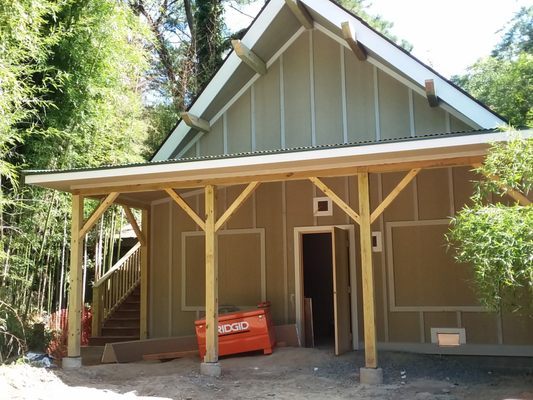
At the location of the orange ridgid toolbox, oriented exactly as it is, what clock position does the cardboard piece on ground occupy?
The cardboard piece on ground is roughly at 8 o'clock from the orange ridgid toolbox.

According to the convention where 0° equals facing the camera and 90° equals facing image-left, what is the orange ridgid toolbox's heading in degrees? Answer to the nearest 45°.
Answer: approximately 0°

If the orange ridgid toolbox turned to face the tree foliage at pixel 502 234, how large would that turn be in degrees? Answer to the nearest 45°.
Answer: approximately 45° to its left

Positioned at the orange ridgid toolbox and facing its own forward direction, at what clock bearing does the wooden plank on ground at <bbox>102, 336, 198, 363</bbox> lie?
The wooden plank on ground is roughly at 4 o'clock from the orange ridgid toolbox.

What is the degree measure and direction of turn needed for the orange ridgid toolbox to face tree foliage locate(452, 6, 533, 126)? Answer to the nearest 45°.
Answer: approximately 135° to its left

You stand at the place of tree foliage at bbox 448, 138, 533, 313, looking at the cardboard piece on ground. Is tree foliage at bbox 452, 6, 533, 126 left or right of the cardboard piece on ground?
right
